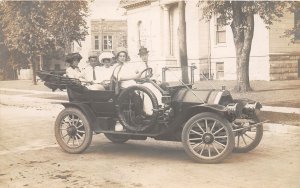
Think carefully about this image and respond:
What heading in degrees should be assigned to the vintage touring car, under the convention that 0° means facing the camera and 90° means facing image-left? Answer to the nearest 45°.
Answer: approximately 315°

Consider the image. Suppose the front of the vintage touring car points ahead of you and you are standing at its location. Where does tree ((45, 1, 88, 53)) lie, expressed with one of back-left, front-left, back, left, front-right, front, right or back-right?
back
